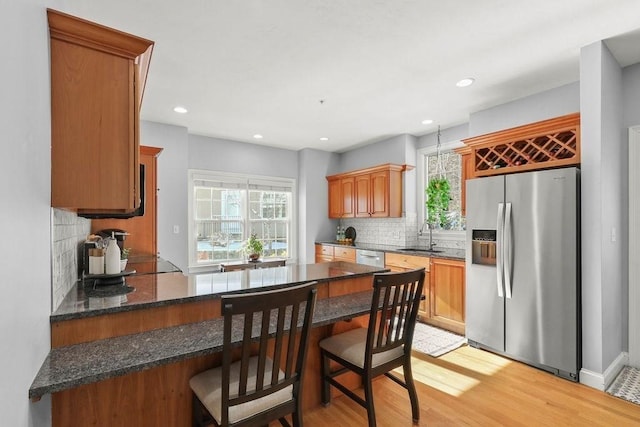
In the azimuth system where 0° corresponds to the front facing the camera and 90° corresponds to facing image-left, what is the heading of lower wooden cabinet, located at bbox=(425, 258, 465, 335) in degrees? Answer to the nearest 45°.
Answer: approximately 45°

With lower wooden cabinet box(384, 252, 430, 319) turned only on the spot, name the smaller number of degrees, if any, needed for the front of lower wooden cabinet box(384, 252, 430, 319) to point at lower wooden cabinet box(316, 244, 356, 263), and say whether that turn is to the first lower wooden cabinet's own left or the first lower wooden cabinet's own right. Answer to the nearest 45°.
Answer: approximately 90° to the first lower wooden cabinet's own right

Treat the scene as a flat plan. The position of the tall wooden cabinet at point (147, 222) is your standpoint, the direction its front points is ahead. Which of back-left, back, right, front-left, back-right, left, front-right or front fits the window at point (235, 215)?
front-left

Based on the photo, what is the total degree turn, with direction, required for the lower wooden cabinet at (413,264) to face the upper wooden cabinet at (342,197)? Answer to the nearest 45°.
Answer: approximately 90° to its right

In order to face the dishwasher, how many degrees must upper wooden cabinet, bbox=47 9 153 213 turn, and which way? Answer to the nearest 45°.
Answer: approximately 45° to its left

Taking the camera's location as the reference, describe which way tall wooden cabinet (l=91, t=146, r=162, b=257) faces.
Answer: facing to the right of the viewer

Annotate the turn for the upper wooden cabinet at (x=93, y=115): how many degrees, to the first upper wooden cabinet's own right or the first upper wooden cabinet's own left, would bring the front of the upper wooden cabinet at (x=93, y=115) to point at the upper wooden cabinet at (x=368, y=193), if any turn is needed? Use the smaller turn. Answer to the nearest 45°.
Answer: approximately 45° to the first upper wooden cabinet's own left

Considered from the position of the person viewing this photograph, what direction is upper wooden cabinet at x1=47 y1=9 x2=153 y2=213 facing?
facing to the right of the viewer

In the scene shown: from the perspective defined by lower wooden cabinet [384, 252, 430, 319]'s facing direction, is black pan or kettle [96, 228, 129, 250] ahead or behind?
ahead

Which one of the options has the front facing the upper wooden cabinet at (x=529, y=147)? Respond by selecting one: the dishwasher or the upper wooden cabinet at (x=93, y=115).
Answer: the upper wooden cabinet at (x=93, y=115)

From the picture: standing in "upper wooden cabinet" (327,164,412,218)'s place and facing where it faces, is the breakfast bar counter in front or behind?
in front

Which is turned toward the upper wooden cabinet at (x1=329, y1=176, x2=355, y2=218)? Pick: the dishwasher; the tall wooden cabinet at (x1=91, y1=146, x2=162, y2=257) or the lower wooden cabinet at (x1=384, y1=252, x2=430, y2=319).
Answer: the tall wooden cabinet at (x1=91, y1=146, x2=162, y2=257)
